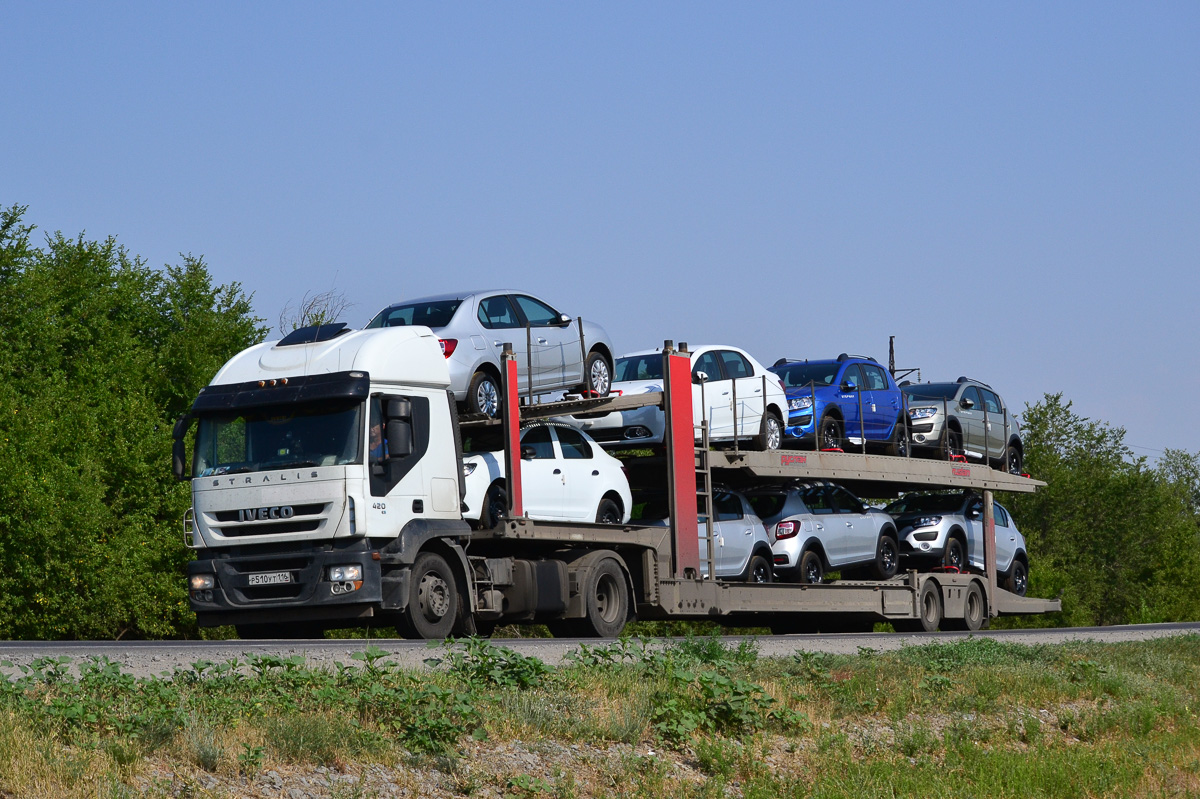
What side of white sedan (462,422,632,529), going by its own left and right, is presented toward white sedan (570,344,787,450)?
back

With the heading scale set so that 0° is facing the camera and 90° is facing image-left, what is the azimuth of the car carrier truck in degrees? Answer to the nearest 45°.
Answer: approximately 45°

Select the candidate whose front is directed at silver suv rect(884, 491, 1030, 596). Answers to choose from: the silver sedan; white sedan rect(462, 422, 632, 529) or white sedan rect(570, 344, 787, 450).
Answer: the silver sedan

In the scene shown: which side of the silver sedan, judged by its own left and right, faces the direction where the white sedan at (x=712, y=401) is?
front

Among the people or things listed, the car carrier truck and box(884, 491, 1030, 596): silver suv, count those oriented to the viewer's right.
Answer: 0

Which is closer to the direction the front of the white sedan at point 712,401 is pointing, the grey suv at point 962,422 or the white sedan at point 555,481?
the white sedan

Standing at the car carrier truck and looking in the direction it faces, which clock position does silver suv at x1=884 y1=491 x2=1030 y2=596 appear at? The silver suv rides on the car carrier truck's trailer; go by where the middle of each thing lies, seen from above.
The silver suv is roughly at 6 o'clock from the car carrier truck.

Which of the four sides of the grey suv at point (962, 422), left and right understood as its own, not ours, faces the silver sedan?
front

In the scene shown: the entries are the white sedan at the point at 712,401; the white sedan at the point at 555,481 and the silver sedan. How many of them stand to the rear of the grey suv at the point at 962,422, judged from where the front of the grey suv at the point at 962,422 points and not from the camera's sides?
0

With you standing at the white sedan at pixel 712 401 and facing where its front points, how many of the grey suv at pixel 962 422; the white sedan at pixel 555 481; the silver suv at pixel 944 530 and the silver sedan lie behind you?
2

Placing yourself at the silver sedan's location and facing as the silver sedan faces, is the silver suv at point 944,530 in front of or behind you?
in front

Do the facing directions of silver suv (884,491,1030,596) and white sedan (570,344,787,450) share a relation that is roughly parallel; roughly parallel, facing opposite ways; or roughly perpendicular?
roughly parallel

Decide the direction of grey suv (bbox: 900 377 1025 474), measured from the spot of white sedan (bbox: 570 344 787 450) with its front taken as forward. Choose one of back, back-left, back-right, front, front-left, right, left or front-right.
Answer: back

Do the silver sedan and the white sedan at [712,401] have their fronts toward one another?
yes
